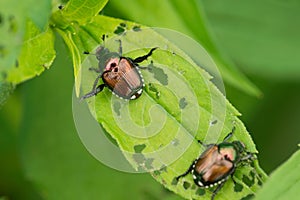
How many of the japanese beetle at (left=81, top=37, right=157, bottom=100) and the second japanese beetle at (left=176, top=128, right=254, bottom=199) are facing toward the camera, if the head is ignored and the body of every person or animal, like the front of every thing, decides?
0

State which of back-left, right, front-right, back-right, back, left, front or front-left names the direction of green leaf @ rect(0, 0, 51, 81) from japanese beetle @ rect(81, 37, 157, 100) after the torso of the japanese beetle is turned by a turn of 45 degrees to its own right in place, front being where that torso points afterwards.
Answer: back-left

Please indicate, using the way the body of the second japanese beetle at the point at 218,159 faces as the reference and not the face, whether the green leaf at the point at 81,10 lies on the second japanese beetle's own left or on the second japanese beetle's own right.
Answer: on the second japanese beetle's own left

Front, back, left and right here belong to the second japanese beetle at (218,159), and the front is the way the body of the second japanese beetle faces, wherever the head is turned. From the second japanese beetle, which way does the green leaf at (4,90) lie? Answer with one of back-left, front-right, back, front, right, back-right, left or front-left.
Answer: back-left

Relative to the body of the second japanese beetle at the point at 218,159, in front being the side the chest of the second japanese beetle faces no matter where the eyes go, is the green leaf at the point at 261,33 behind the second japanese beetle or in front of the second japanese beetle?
in front

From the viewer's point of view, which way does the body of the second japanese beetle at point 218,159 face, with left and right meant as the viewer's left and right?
facing away from the viewer and to the right of the viewer

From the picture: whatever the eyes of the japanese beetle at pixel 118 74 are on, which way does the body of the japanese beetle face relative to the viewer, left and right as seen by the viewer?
facing away from the viewer and to the left of the viewer

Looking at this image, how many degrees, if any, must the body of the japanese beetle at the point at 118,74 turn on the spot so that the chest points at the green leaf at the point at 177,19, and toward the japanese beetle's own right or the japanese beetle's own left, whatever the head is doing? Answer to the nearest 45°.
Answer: approximately 90° to the japanese beetle's own right

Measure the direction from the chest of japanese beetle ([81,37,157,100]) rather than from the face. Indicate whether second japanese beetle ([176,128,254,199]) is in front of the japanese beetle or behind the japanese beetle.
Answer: behind

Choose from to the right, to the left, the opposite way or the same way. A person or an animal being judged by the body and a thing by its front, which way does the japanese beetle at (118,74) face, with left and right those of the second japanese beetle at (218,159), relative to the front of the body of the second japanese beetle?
to the left

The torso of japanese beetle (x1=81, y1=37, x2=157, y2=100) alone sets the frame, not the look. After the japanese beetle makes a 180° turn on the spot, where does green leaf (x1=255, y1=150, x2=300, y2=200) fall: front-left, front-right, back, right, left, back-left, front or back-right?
front
